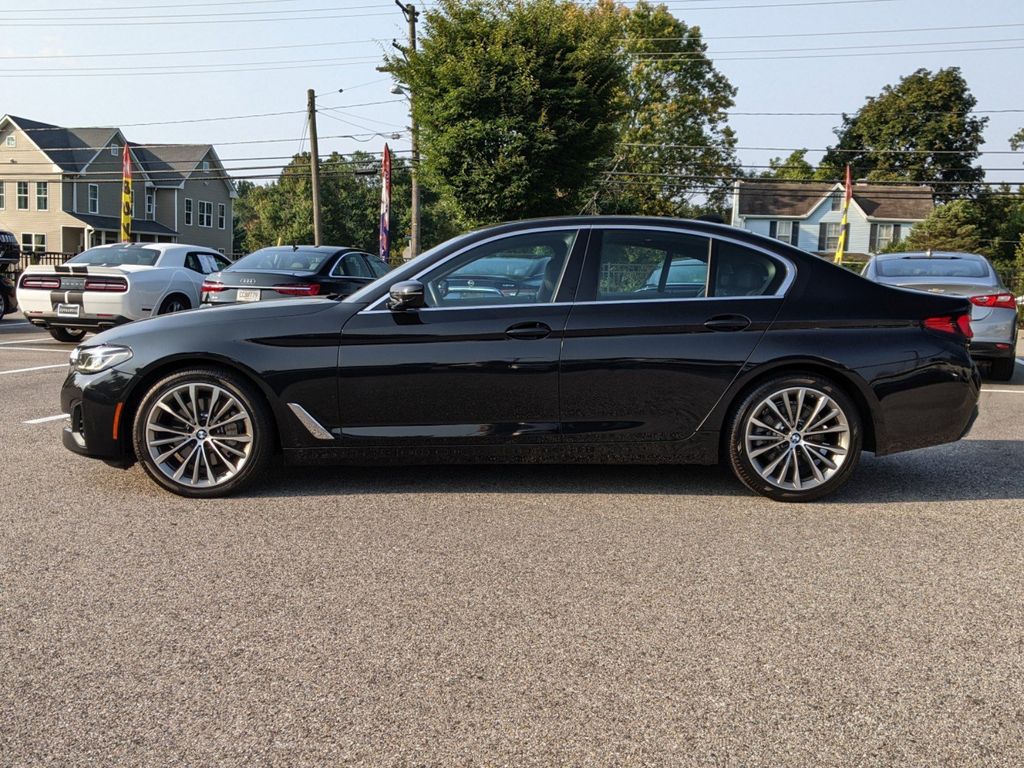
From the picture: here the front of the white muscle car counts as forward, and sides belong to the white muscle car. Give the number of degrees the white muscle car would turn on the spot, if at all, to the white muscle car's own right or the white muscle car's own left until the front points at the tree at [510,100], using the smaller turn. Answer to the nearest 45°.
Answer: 0° — it already faces it

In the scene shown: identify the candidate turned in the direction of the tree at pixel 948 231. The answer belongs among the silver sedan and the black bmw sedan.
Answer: the silver sedan

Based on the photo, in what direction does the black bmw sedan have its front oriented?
to the viewer's left

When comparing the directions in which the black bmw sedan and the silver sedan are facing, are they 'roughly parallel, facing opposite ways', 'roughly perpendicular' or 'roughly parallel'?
roughly perpendicular

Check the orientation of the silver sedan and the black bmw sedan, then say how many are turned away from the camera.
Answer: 1

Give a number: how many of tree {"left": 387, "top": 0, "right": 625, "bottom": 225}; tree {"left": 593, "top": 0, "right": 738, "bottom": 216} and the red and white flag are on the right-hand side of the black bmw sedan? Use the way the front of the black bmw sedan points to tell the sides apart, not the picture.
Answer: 3

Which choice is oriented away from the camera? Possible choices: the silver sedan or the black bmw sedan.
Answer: the silver sedan

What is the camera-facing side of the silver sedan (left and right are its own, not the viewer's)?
back
